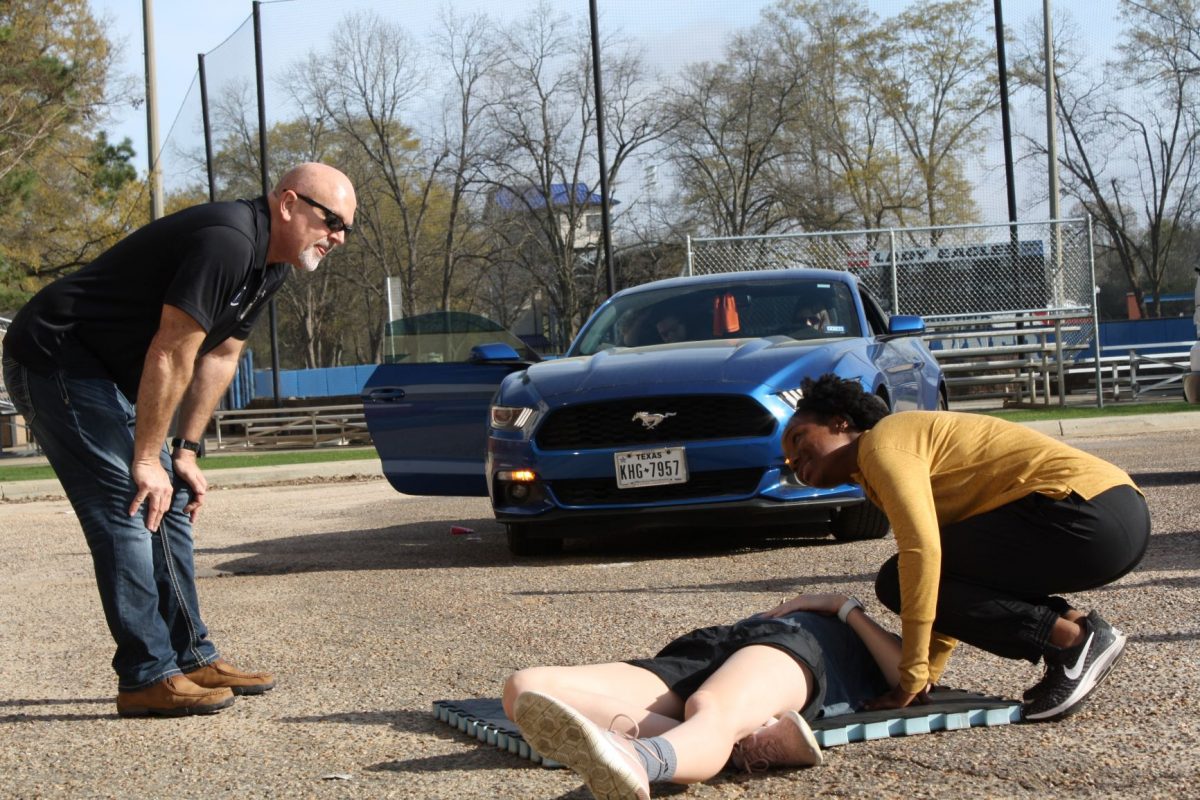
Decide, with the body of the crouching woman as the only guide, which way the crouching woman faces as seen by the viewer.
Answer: to the viewer's left

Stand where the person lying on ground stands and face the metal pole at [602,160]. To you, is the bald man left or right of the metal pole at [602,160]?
left

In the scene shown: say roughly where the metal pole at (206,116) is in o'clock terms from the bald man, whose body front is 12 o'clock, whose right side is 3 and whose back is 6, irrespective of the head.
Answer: The metal pole is roughly at 9 o'clock from the bald man.

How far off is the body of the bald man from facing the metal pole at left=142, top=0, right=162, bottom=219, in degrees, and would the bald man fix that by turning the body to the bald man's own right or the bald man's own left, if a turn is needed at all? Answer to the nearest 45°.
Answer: approximately 90° to the bald man's own left

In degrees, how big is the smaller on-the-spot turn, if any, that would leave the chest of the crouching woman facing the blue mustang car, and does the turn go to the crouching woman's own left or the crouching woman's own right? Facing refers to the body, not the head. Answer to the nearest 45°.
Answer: approximately 45° to the crouching woman's own right

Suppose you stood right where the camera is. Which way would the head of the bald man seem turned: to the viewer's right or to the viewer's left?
to the viewer's right

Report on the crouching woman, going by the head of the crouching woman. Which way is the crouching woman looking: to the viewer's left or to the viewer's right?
to the viewer's left

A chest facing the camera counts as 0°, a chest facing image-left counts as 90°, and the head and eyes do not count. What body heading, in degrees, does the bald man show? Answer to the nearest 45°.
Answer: approximately 270°

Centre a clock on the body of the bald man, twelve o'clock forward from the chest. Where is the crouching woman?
The crouching woman is roughly at 1 o'clock from the bald man.

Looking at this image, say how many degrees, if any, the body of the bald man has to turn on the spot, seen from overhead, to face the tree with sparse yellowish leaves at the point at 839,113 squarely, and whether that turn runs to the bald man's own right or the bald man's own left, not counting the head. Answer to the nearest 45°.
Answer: approximately 45° to the bald man's own left

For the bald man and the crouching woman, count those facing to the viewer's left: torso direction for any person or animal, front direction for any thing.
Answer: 1

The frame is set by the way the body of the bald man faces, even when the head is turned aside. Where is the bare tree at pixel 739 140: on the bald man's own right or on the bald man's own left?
on the bald man's own left

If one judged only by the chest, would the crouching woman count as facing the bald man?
yes
